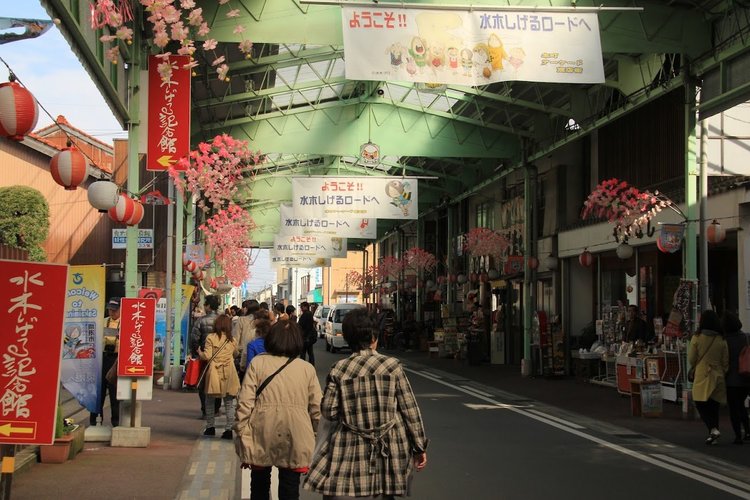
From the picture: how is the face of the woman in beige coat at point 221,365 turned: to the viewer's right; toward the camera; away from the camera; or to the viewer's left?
away from the camera

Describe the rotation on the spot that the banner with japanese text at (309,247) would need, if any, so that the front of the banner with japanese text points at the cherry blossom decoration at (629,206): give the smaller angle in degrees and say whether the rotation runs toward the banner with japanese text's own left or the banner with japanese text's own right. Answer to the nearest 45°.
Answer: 0° — it already faces it

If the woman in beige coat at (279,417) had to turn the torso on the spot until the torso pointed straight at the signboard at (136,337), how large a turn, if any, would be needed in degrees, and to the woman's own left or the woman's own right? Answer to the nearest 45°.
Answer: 0° — they already face it

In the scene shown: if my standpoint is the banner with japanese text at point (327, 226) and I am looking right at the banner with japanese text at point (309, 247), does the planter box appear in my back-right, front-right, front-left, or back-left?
back-left

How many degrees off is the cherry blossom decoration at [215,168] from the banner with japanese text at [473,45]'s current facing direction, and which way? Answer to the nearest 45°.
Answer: approximately 135° to its right

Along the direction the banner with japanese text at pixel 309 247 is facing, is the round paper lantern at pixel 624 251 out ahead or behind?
ahead

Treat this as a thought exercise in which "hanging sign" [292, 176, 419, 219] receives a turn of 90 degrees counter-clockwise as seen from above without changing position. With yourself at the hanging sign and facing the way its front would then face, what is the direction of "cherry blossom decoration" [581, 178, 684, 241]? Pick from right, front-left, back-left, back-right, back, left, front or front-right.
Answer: front-right

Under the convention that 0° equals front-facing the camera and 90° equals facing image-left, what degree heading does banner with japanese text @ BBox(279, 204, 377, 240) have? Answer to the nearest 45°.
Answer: approximately 0°
